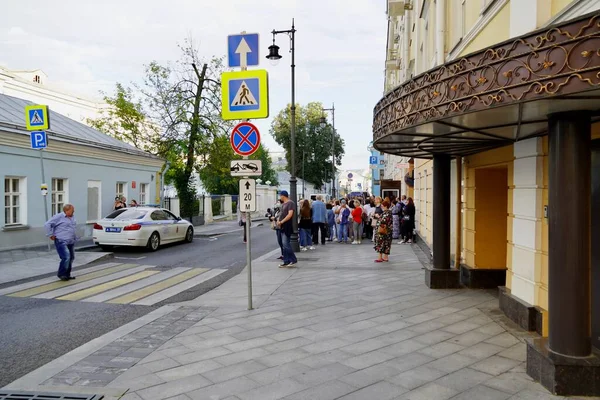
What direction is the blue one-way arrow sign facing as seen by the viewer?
toward the camera

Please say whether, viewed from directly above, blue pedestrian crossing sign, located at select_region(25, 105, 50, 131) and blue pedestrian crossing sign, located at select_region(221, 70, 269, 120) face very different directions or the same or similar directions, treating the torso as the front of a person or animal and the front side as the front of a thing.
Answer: same or similar directions

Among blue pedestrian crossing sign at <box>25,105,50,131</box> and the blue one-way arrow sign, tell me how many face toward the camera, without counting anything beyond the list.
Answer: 2

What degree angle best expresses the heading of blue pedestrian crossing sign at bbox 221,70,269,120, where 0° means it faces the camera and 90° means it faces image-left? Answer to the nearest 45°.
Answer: approximately 0°

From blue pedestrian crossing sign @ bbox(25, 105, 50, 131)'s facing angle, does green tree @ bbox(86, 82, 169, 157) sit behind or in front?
behind

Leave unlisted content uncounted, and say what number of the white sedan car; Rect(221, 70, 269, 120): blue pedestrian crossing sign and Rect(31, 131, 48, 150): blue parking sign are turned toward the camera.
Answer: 2

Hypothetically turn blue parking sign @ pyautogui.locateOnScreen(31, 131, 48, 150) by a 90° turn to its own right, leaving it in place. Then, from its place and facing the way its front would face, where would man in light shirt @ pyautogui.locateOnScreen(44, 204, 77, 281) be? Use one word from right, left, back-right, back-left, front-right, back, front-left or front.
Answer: left

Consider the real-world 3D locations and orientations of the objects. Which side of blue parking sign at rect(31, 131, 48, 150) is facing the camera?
front
